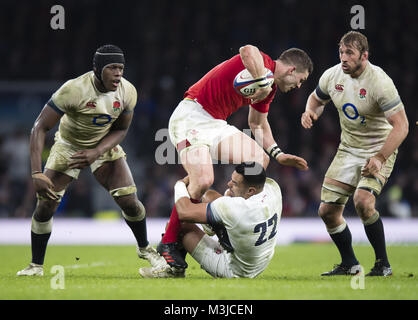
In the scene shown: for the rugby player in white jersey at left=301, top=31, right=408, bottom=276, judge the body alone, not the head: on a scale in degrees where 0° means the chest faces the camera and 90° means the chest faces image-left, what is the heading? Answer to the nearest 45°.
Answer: approximately 45°

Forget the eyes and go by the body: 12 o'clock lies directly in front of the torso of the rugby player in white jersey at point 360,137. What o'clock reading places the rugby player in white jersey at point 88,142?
the rugby player in white jersey at point 88,142 is roughly at 1 o'clock from the rugby player in white jersey at point 360,137.

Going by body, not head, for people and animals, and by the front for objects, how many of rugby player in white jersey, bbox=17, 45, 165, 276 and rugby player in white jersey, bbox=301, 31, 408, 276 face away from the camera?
0

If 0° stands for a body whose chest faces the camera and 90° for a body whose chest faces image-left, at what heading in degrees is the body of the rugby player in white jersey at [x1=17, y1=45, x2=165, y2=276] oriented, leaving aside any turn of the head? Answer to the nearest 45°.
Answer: approximately 315°

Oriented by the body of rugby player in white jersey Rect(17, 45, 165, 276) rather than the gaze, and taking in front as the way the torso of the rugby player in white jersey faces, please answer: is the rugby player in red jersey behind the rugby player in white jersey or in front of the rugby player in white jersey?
in front

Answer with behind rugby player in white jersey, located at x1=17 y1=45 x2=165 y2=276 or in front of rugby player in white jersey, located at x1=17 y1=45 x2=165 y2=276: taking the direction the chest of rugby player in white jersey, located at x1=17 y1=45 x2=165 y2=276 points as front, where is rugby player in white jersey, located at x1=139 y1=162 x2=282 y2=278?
in front

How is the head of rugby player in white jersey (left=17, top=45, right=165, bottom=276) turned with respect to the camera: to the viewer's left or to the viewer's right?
to the viewer's right

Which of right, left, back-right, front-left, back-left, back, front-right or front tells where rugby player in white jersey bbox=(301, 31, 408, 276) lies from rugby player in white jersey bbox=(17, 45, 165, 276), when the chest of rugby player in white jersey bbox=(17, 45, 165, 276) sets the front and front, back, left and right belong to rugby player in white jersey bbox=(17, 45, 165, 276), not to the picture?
front-left

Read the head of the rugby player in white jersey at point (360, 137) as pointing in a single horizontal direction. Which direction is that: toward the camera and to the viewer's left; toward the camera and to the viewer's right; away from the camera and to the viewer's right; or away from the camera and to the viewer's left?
toward the camera and to the viewer's left

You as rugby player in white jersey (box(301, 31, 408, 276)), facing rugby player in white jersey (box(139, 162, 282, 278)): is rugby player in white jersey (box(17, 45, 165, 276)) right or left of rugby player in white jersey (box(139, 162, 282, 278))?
right
